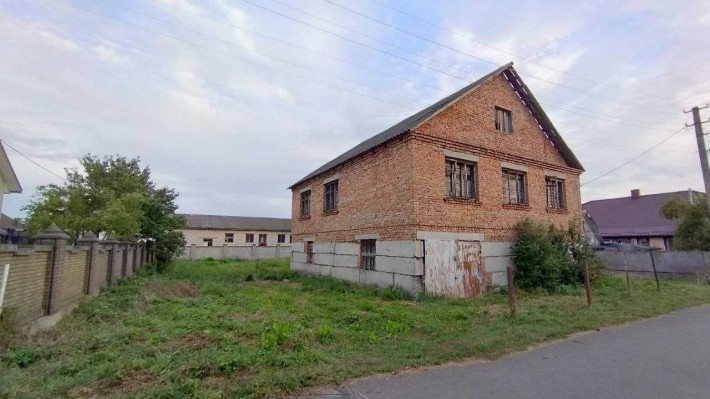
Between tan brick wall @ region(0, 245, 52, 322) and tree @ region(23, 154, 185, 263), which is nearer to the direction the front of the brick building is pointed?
the tan brick wall

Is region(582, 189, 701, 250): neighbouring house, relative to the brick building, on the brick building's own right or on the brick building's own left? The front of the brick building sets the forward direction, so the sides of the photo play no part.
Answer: on the brick building's own left

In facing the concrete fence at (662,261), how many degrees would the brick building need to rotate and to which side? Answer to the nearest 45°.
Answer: approximately 90° to its left

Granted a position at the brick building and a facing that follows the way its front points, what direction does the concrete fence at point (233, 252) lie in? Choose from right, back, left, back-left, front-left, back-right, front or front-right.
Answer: back

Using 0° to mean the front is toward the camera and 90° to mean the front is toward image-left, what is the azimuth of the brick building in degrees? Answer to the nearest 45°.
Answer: approximately 315°

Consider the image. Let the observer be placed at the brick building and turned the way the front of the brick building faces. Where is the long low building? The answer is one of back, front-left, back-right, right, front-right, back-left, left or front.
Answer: back

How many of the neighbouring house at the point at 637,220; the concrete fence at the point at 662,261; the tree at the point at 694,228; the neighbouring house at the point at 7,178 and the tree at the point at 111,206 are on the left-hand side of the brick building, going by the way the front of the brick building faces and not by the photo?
3
